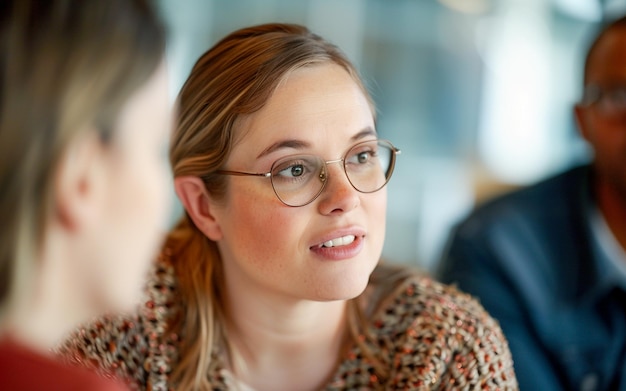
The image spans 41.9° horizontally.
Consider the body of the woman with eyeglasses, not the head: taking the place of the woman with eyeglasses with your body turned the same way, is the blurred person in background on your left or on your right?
on your left

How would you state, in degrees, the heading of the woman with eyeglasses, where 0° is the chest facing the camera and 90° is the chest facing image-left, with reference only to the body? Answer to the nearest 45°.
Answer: approximately 315°

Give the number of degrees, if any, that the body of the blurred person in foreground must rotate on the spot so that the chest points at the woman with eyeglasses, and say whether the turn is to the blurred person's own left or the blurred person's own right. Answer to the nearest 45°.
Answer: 0° — they already face them

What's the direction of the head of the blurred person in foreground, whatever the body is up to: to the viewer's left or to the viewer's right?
to the viewer's right

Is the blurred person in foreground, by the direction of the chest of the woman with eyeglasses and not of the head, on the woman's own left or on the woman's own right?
on the woman's own right

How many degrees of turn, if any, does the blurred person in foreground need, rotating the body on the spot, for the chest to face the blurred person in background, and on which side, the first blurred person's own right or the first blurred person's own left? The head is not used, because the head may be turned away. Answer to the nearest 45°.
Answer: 0° — they already face them

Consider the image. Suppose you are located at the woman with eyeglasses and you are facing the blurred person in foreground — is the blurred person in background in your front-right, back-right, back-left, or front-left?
back-left

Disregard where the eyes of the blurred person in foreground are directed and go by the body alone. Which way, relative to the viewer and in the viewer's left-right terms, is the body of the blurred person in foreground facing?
facing away from the viewer and to the right of the viewer
